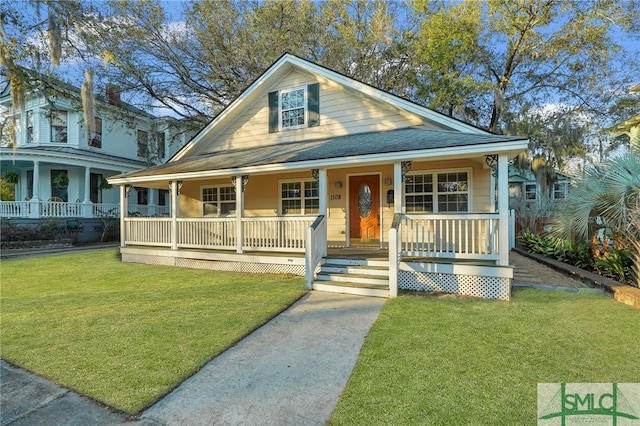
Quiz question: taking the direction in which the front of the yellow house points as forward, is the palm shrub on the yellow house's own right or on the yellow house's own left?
on the yellow house's own left

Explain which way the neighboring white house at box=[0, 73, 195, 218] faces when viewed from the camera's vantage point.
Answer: facing the viewer and to the left of the viewer

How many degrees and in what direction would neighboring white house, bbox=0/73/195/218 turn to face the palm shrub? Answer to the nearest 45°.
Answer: approximately 90° to its left

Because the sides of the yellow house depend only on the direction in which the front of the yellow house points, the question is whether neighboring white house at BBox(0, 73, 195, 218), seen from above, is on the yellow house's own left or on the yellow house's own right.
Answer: on the yellow house's own right

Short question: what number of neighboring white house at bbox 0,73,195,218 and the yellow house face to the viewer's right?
0
